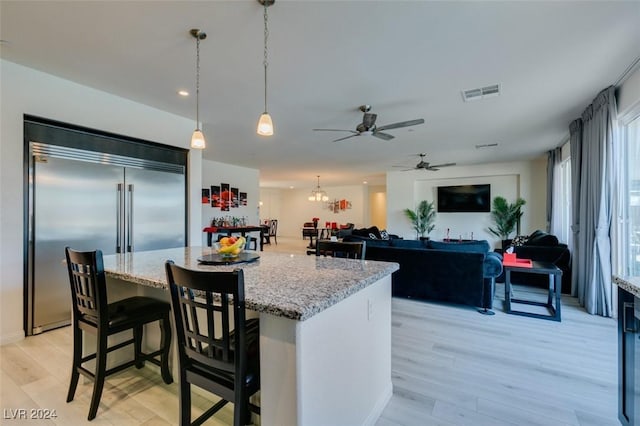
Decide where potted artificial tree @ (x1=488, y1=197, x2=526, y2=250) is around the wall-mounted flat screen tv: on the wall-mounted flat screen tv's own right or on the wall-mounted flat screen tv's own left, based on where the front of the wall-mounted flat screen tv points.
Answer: on the wall-mounted flat screen tv's own left

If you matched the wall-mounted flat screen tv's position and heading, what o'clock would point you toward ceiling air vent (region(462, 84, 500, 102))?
The ceiling air vent is roughly at 12 o'clock from the wall-mounted flat screen tv.

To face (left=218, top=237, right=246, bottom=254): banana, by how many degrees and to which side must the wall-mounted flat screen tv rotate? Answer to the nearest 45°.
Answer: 0° — it already faces it

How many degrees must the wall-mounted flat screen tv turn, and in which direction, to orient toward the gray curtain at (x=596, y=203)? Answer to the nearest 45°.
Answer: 0° — it already faces it

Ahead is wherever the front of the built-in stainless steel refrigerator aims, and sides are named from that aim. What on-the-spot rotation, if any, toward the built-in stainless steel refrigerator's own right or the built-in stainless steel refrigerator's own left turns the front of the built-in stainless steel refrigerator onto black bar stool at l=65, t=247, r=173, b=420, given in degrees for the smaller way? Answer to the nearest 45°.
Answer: approximately 45° to the built-in stainless steel refrigerator's own right

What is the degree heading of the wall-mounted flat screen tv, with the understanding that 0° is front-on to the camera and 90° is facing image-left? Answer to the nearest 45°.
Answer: approximately 0°

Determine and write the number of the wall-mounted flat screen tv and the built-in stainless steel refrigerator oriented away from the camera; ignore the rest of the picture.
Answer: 0

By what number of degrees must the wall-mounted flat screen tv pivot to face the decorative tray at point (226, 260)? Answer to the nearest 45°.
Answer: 0° — it already faces it

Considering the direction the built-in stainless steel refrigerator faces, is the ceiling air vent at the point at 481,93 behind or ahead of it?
ahead

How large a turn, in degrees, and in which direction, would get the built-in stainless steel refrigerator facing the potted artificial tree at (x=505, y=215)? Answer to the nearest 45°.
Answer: approximately 45° to its left

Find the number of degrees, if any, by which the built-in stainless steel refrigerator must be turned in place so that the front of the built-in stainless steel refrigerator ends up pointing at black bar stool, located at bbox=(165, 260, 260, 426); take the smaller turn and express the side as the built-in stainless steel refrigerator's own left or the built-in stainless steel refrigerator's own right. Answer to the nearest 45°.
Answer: approximately 45° to the built-in stainless steel refrigerator's own right

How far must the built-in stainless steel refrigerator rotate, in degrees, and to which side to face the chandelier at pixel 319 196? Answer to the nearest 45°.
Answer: approximately 90° to its left

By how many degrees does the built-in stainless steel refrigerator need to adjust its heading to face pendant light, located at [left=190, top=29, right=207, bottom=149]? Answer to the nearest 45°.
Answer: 0° — it already faces it

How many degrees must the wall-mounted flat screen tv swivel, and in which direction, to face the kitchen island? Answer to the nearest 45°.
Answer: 0° — it already faces it

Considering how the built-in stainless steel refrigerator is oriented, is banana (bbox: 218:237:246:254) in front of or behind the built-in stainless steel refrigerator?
in front
